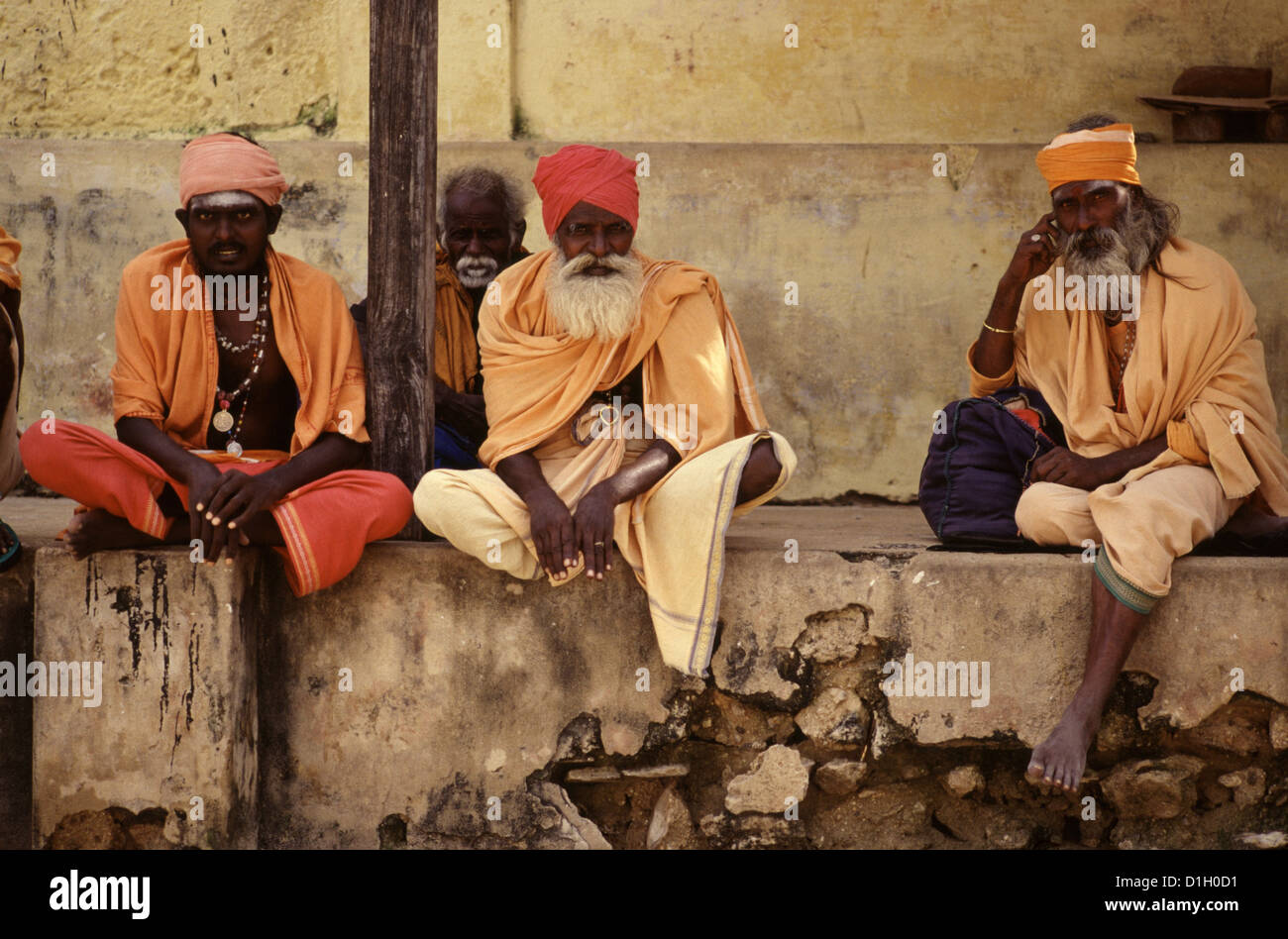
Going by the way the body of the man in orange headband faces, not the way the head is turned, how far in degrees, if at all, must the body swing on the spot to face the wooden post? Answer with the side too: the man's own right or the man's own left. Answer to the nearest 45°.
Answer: approximately 45° to the man's own right

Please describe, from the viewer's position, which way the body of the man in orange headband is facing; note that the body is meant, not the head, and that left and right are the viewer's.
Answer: facing the viewer and to the left of the viewer

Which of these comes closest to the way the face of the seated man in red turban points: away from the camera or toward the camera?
toward the camera

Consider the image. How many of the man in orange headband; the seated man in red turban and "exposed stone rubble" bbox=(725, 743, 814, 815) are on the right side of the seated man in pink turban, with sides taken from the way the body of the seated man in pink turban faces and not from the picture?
0

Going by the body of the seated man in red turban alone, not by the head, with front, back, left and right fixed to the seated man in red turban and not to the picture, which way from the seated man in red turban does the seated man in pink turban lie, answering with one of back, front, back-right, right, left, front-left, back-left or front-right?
right

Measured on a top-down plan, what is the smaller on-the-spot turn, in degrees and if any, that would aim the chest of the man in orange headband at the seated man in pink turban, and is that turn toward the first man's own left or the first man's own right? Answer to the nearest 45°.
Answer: approximately 45° to the first man's own right

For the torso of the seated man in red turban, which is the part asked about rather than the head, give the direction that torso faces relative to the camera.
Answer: toward the camera

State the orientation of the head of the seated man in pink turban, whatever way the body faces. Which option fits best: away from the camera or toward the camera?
toward the camera

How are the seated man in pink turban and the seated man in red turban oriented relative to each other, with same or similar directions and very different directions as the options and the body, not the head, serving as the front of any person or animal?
same or similar directions

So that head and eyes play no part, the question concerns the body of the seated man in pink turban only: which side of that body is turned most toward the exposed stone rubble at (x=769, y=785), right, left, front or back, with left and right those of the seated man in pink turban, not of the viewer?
left

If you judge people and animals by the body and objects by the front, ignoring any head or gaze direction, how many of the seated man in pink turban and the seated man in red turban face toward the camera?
2

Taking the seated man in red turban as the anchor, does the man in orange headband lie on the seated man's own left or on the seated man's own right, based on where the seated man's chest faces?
on the seated man's own left
